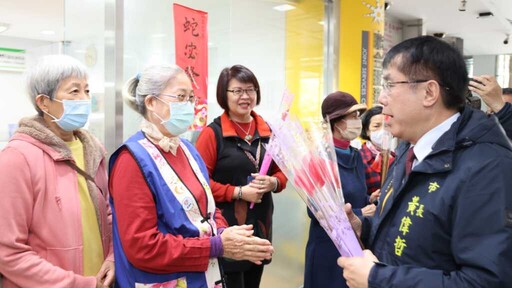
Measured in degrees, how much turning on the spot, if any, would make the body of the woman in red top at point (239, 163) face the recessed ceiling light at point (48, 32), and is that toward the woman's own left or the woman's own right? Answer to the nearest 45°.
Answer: approximately 180°

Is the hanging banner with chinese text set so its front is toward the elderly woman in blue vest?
yes

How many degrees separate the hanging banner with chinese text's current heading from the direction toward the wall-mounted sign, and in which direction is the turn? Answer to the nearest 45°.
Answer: approximately 135° to its right

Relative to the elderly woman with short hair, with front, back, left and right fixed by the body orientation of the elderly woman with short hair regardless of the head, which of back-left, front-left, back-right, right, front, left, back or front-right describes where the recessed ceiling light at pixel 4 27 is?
back-left

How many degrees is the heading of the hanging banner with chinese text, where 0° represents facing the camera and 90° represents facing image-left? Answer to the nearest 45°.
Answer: approximately 0°

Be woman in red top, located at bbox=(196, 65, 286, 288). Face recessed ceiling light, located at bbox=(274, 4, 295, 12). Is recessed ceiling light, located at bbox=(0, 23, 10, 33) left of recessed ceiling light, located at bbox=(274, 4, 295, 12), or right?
left
